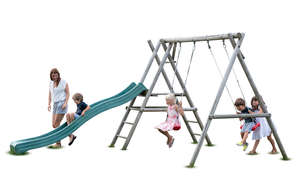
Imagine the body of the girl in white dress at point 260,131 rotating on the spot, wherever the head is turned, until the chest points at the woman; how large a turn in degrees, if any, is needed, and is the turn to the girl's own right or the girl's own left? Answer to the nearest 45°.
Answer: approximately 45° to the girl's own right

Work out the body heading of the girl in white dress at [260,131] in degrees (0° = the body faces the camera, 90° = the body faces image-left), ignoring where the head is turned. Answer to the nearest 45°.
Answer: approximately 45°

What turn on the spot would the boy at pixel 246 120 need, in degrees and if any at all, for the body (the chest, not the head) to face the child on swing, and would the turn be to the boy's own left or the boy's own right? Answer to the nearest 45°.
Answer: approximately 45° to the boy's own right

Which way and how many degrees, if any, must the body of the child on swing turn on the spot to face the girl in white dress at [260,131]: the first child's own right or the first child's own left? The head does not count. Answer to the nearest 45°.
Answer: approximately 135° to the first child's own left

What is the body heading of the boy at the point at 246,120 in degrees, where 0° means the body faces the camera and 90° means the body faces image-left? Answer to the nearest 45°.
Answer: approximately 45°

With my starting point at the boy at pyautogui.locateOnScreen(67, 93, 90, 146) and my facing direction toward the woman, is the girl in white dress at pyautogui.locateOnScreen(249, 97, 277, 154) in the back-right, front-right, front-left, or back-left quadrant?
back-right

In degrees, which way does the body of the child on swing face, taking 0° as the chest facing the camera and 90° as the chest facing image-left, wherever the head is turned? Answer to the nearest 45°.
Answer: approximately 45°
